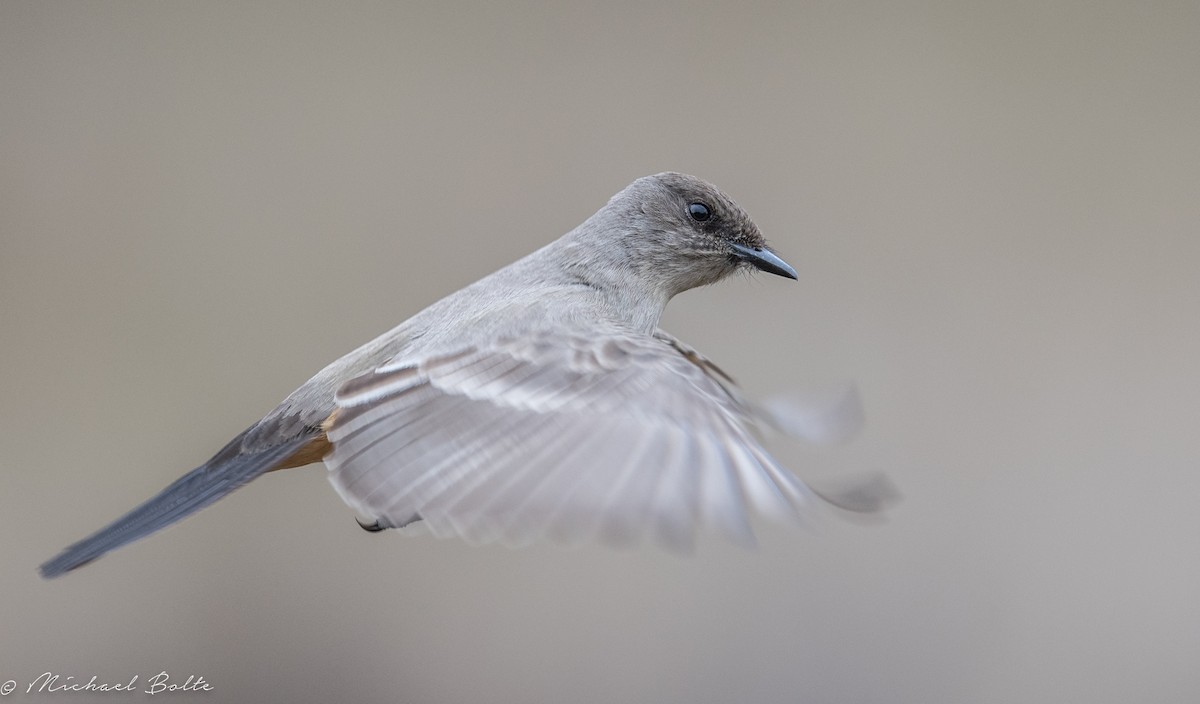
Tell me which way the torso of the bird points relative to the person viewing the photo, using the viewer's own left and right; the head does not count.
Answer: facing to the right of the viewer
